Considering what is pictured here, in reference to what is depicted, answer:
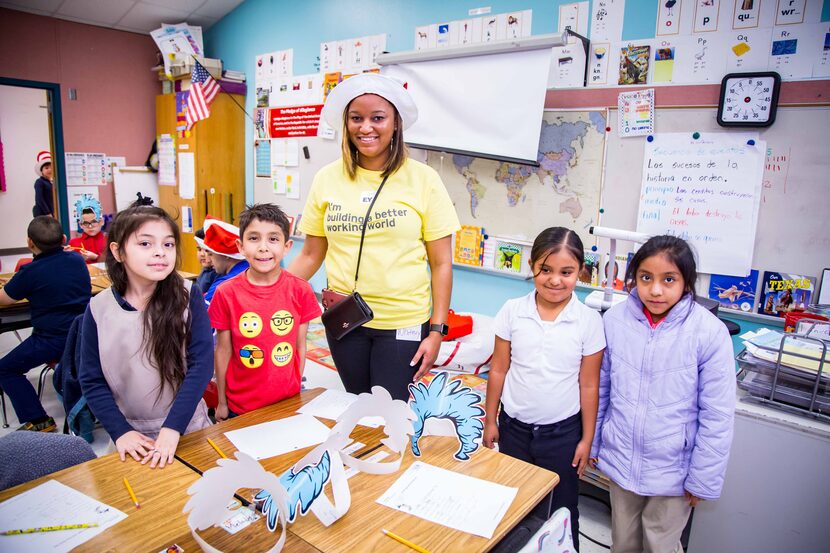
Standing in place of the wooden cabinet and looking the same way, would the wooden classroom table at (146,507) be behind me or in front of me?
in front

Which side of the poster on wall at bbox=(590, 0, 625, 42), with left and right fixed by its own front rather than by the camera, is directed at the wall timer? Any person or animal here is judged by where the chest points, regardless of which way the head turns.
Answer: left

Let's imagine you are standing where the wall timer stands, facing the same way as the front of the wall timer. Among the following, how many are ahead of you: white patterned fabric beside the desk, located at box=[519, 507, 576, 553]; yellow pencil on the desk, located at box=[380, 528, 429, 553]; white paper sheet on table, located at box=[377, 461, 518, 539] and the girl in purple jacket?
4

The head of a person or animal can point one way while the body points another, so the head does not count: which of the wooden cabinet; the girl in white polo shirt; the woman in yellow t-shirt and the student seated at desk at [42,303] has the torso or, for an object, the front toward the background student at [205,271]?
the wooden cabinet

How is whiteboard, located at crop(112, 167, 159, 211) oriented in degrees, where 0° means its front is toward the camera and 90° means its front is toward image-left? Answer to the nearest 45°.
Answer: approximately 0°

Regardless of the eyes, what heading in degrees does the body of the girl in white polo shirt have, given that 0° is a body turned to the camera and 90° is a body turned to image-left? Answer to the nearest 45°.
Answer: approximately 0°

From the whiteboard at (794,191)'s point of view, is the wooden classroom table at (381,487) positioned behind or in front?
in front

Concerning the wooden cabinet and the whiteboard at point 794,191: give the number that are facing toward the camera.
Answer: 2
